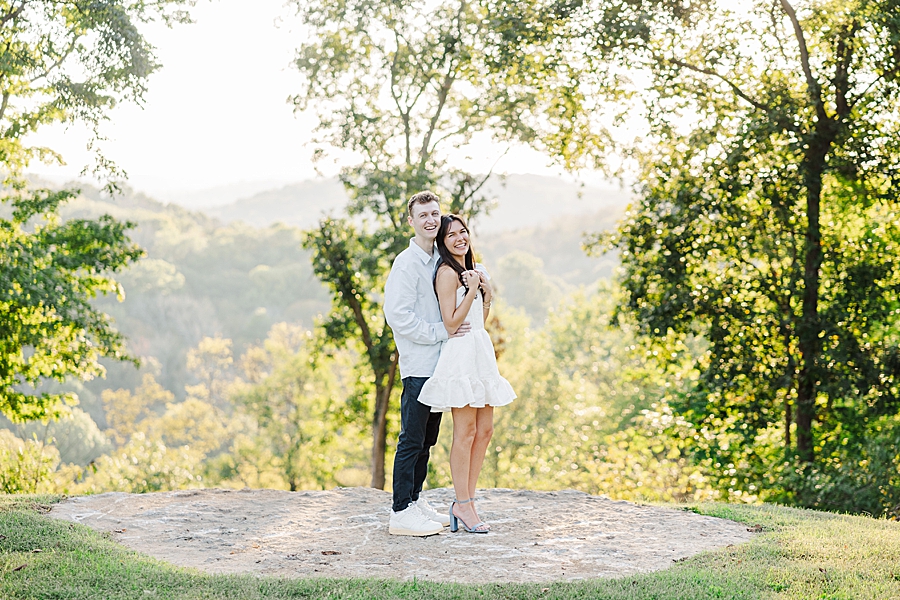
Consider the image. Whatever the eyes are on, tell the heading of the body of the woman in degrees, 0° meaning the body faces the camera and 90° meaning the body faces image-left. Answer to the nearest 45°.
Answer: approximately 315°

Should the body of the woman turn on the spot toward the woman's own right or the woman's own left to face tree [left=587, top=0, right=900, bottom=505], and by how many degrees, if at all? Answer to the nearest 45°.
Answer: approximately 90° to the woman's own left

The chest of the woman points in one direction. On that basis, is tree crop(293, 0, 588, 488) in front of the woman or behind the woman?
behind
